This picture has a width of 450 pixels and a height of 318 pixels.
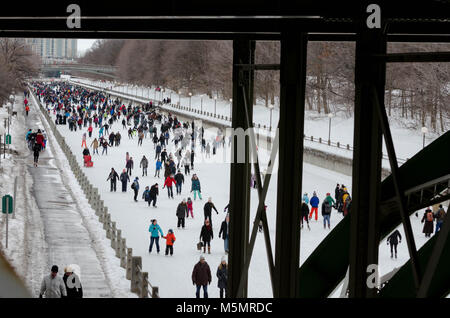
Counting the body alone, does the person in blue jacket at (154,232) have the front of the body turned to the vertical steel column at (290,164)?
yes

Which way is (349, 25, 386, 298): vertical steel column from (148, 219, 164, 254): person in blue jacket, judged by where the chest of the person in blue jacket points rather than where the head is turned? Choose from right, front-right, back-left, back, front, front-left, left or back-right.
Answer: front

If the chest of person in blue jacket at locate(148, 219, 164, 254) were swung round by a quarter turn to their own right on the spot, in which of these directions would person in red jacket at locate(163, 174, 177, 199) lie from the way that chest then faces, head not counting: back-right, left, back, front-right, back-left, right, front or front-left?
right

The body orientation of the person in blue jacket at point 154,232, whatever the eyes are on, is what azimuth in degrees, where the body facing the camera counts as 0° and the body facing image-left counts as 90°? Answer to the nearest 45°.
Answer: approximately 0°

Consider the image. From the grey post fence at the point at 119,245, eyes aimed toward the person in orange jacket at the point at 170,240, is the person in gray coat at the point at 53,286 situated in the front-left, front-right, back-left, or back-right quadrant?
back-right

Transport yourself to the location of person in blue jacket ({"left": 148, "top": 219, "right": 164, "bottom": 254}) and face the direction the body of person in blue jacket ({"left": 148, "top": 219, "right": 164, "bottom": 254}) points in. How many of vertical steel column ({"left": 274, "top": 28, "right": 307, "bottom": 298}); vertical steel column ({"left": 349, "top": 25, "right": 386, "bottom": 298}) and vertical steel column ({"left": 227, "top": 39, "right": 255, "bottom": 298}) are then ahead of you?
3

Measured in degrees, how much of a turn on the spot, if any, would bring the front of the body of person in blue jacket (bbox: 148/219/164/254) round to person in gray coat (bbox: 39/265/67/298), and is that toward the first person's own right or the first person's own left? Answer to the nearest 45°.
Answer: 0° — they already face them

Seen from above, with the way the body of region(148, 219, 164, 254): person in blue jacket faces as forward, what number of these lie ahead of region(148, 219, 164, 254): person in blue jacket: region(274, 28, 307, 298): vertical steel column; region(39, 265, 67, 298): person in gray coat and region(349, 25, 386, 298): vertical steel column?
3

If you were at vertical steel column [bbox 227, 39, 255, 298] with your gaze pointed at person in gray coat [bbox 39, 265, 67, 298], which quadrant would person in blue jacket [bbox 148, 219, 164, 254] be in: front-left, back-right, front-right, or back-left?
front-right

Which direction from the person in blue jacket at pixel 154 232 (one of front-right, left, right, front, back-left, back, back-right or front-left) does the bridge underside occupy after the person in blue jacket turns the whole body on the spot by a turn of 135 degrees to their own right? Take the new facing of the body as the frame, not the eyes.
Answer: back-left

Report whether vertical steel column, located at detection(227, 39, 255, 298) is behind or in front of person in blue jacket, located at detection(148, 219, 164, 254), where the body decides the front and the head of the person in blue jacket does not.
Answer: in front

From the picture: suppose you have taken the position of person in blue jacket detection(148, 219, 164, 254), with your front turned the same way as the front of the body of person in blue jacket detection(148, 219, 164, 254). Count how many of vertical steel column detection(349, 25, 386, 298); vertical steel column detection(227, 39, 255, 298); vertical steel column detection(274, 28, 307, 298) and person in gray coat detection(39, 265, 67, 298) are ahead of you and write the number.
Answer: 4
